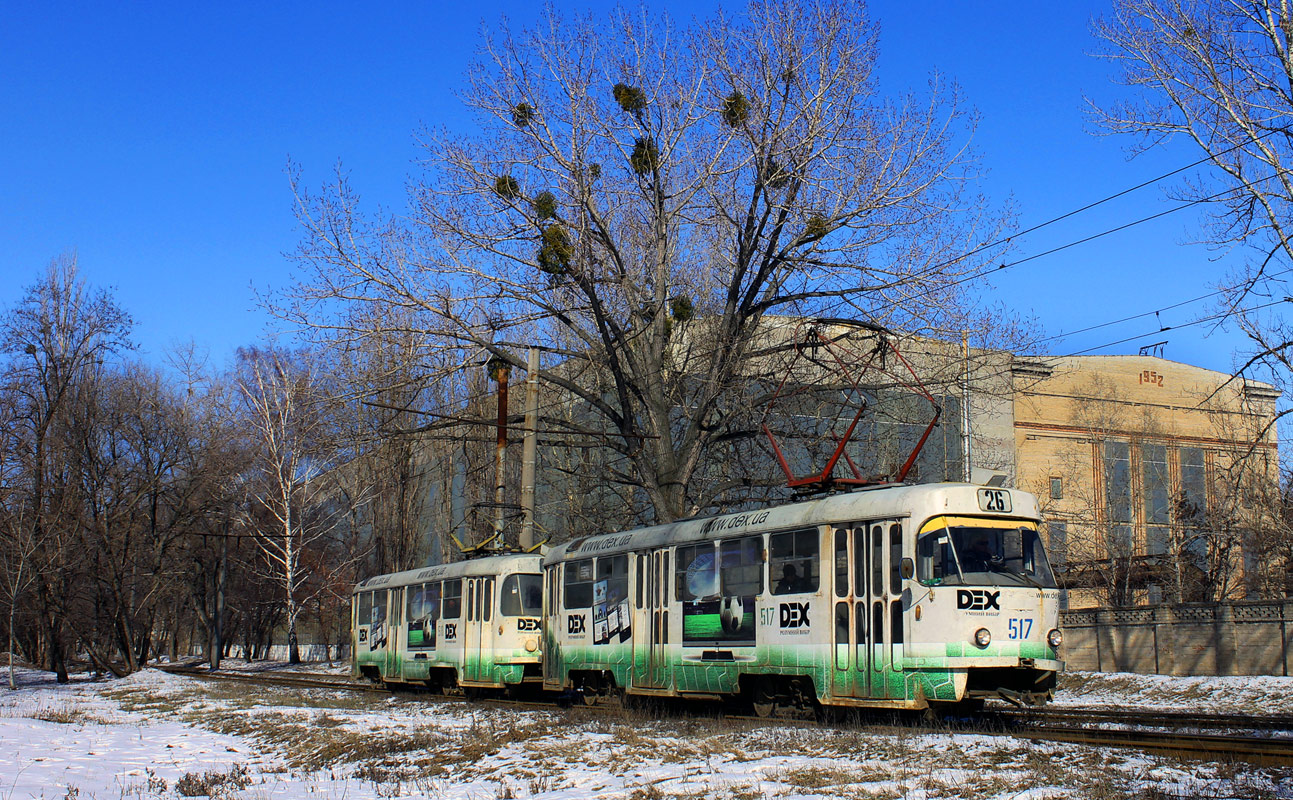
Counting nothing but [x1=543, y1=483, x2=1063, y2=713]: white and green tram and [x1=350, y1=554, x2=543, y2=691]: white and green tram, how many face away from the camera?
0

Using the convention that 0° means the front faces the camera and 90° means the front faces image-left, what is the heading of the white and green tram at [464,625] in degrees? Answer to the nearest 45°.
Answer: approximately 315°

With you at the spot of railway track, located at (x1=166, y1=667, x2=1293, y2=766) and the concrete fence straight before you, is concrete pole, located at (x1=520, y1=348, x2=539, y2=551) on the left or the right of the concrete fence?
left

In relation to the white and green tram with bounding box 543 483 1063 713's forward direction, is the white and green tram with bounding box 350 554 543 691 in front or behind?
behind

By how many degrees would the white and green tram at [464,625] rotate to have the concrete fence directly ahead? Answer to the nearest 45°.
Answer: approximately 45° to its left

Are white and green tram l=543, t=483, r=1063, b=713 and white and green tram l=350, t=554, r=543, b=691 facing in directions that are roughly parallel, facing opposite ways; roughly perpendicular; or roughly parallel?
roughly parallel

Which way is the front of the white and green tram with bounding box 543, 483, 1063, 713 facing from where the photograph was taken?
facing the viewer and to the right of the viewer

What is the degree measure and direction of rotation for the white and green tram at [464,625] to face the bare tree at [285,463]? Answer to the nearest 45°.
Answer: approximately 135° to its left
